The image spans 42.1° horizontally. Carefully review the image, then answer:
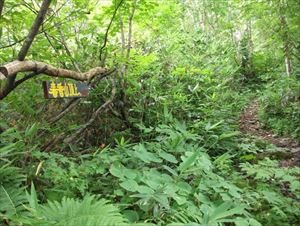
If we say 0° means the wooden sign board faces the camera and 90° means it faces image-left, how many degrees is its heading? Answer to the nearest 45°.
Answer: approximately 0°
